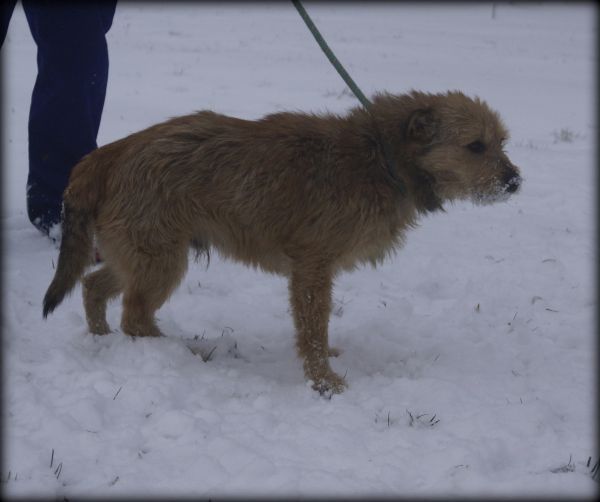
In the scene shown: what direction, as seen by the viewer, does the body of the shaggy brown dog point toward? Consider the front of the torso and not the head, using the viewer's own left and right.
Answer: facing to the right of the viewer
